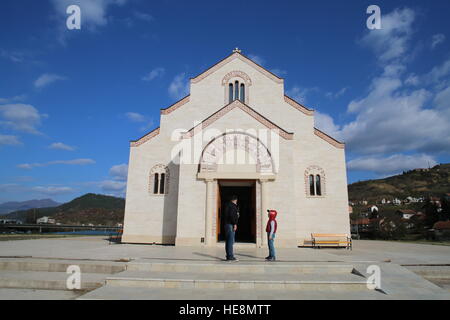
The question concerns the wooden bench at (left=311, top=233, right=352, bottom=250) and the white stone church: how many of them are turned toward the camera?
2

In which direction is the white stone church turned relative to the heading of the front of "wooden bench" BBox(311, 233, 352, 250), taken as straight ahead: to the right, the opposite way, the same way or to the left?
the same way

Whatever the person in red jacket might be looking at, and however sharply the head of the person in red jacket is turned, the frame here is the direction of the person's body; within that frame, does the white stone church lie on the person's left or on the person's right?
on the person's right

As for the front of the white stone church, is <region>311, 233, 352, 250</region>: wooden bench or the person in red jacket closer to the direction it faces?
the person in red jacket

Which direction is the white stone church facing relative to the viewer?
toward the camera

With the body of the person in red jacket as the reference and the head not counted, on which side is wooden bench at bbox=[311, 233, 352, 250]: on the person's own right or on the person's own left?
on the person's own right

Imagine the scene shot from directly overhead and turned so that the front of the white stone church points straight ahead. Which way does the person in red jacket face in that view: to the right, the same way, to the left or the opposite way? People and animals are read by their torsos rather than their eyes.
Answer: to the right

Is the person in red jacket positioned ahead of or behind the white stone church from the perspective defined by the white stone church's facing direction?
ahead

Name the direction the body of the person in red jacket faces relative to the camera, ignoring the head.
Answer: to the viewer's left

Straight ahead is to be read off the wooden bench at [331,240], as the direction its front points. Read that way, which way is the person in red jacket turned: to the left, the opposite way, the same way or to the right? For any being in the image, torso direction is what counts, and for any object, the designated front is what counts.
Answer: to the right

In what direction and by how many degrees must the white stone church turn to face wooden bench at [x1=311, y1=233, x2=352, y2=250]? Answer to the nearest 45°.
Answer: approximately 90° to its left

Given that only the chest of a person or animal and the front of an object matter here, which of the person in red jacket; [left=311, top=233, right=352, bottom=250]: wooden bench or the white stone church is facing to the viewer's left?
the person in red jacket

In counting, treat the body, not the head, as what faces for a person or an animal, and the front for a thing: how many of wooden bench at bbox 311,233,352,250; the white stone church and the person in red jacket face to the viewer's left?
1
